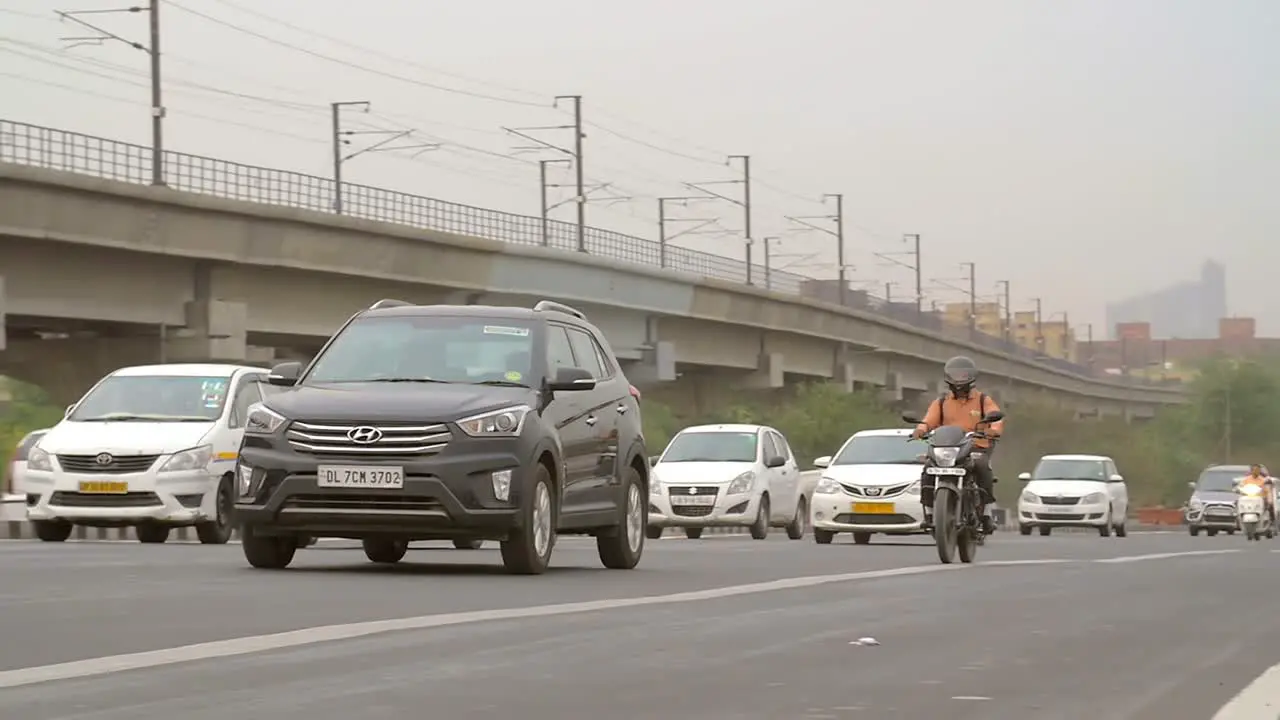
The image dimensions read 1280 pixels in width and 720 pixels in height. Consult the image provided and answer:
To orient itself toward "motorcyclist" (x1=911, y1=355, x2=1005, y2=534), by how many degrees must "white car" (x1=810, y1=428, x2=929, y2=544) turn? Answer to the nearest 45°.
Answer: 0° — it already faces them

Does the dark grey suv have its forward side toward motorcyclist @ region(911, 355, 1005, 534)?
no

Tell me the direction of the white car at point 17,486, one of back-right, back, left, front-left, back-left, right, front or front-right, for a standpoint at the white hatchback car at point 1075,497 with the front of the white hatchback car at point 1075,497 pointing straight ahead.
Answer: front-right

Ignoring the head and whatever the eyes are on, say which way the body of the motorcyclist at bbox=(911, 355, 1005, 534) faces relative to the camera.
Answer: toward the camera

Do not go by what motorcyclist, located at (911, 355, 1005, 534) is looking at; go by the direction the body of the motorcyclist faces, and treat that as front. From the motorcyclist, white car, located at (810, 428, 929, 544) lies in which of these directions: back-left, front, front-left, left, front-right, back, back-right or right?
back

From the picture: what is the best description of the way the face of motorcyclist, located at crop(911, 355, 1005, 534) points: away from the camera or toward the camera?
toward the camera

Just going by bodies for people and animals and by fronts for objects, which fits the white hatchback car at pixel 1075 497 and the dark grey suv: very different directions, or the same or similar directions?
same or similar directions

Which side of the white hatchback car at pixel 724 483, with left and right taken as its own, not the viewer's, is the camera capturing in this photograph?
front

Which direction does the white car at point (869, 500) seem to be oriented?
toward the camera

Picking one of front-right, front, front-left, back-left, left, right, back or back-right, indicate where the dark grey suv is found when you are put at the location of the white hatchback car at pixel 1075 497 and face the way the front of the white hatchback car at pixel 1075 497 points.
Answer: front

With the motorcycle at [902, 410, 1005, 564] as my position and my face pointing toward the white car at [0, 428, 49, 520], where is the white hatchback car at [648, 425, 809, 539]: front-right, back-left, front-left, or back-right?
front-right

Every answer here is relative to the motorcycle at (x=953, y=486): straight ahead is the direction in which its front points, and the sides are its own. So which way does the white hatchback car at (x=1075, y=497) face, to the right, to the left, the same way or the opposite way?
the same way

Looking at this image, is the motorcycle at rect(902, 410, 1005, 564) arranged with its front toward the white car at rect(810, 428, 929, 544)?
no
